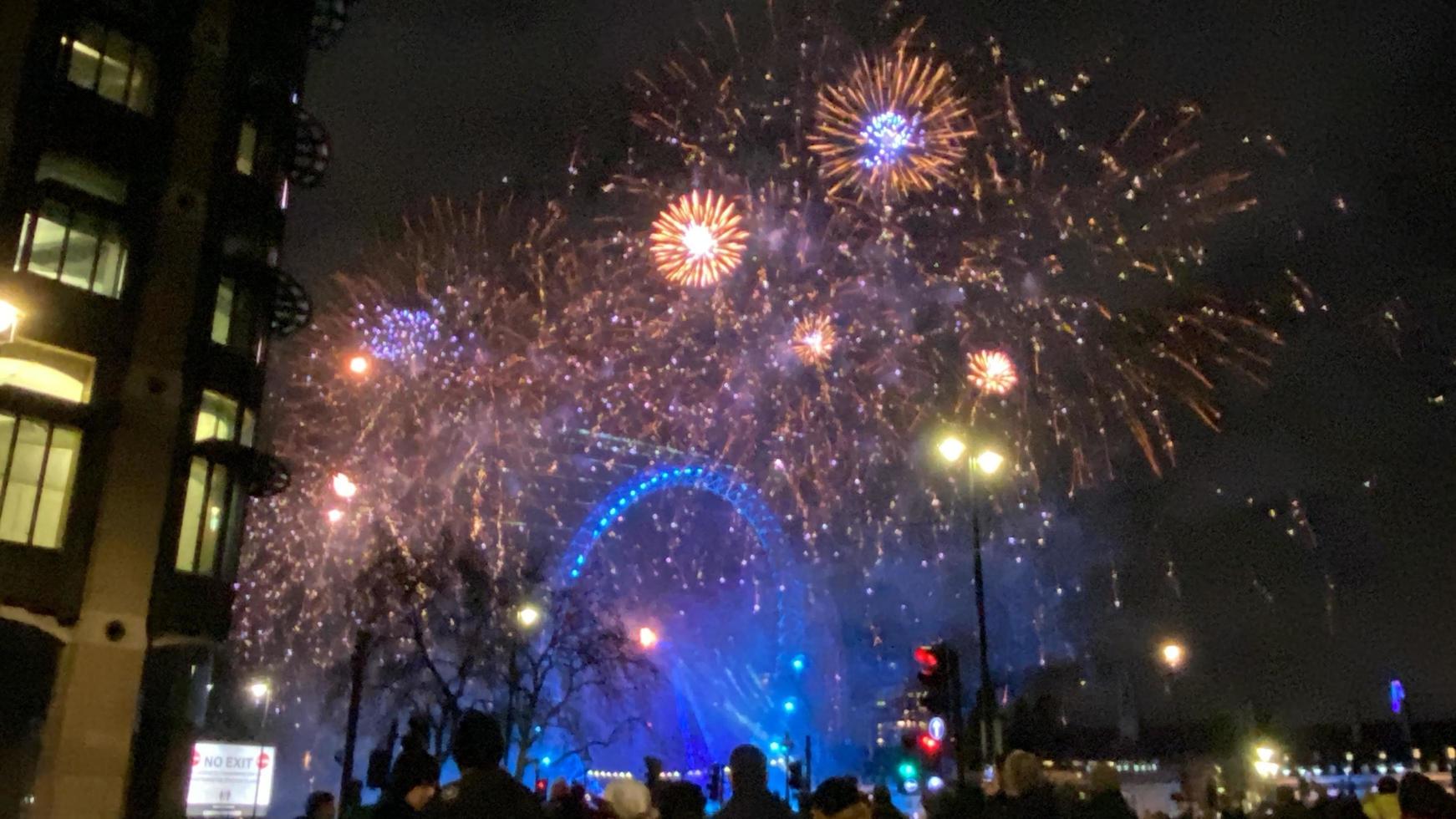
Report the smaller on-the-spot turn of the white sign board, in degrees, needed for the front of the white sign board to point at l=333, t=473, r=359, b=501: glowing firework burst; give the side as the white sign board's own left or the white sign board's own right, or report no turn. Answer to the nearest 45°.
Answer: approximately 180°

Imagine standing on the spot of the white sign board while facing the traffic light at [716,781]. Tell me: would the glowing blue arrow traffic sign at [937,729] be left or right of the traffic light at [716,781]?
right

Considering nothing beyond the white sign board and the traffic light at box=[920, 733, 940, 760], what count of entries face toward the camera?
2

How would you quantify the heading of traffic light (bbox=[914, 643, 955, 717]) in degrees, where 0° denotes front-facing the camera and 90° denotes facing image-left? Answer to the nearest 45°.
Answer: approximately 45°

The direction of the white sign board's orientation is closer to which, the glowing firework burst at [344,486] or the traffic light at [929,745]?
the traffic light

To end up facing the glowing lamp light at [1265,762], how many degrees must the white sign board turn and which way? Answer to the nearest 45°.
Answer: approximately 90° to its left
